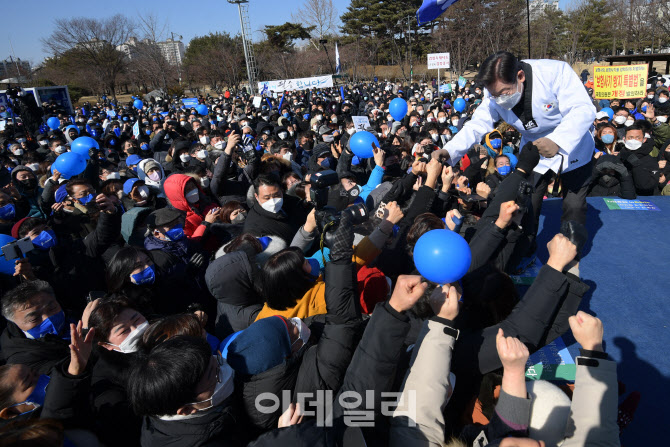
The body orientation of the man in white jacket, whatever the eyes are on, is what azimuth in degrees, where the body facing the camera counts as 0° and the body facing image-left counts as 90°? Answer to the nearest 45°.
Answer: approximately 45°

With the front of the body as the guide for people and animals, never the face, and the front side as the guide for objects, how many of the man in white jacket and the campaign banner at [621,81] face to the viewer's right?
0

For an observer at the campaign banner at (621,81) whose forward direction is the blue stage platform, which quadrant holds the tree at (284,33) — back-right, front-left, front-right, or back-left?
back-right

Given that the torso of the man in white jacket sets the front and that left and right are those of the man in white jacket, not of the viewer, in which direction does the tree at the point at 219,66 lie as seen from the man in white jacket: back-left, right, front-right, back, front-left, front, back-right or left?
right

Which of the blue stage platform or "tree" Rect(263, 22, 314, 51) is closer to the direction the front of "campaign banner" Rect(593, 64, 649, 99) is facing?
the blue stage platform

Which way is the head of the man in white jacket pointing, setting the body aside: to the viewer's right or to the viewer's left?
to the viewer's left

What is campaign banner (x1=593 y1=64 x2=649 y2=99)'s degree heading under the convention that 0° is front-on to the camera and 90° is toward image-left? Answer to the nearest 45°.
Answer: approximately 0°

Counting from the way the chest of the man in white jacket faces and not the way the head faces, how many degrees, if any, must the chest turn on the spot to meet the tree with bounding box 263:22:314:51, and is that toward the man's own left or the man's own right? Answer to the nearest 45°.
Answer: approximately 90° to the man's own right
